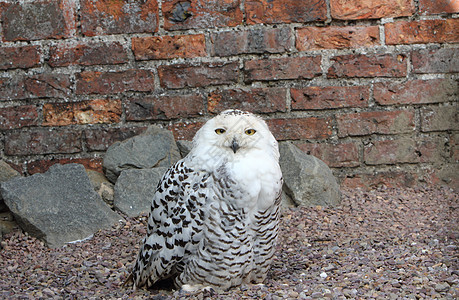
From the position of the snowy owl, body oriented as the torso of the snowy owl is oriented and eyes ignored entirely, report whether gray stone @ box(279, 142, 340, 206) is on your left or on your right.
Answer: on your left

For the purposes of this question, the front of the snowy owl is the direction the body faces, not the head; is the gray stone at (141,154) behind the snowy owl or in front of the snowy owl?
behind

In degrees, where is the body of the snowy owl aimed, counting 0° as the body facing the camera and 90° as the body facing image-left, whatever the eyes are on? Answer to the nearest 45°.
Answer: approximately 315°
